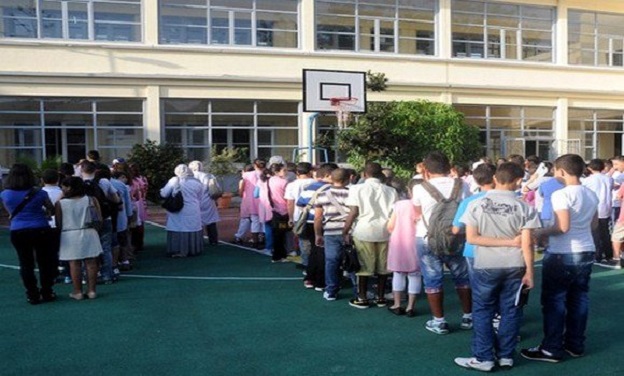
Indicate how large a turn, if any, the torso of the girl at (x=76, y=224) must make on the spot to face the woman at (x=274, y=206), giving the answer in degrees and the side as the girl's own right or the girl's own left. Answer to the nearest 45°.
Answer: approximately 45° to the girl's own right

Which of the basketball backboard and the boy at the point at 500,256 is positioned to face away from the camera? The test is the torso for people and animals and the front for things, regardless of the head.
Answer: the boy

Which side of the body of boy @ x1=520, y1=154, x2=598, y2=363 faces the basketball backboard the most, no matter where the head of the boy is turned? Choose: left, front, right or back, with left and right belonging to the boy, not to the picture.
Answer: front

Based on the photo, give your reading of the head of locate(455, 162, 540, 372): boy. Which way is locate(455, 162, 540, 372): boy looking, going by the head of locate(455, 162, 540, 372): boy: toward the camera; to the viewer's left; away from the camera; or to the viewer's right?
away from the camera

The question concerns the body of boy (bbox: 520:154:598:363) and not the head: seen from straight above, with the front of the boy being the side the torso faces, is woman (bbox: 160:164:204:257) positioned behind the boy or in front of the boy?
in front

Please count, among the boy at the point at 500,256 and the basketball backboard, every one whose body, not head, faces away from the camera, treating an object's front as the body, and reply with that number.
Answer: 1

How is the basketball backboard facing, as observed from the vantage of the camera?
facing the viewer and to the right of the viewer

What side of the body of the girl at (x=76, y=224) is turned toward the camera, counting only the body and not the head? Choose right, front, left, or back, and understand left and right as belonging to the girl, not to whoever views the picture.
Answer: back
